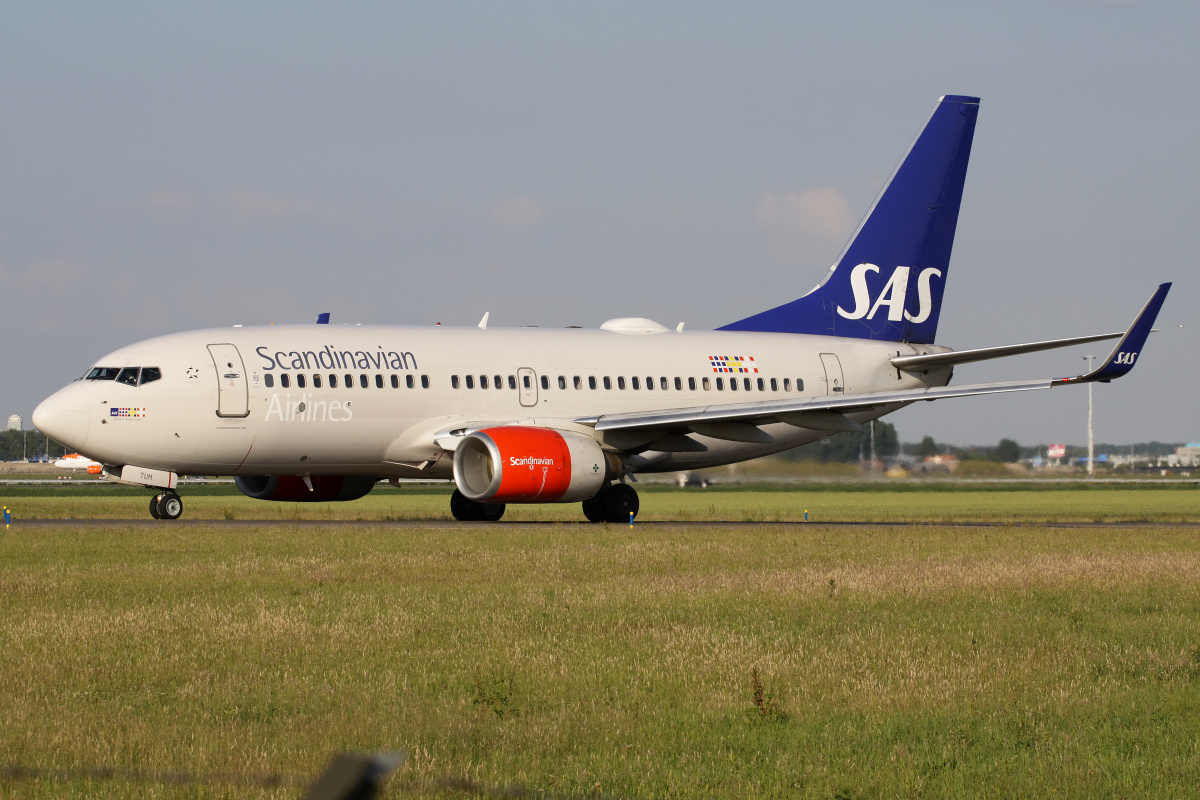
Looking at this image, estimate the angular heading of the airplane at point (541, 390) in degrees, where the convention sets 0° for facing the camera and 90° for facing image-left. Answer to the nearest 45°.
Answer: approximately 45°

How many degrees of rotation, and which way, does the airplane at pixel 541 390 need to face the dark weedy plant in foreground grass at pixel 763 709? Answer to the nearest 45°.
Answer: approximately 45° to its left
